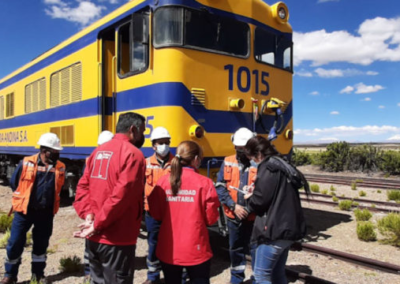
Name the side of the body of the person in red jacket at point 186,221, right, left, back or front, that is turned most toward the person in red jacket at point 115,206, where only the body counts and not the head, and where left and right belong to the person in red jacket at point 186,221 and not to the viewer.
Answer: left

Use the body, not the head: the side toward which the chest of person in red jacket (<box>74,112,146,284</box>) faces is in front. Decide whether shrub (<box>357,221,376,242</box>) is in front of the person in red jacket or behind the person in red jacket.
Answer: in front

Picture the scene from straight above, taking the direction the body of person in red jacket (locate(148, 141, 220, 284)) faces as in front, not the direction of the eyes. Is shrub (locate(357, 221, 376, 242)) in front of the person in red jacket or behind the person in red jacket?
in front

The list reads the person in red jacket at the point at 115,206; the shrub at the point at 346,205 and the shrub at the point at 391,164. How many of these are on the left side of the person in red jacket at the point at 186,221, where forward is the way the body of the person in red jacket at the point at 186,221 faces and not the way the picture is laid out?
1

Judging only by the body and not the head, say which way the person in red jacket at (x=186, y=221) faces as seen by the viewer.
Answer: away from the camera

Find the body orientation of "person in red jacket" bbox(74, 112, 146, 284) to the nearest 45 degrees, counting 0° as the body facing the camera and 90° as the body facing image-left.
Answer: approximately 225°

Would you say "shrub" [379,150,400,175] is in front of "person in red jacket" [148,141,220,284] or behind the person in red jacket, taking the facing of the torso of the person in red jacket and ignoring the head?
in front

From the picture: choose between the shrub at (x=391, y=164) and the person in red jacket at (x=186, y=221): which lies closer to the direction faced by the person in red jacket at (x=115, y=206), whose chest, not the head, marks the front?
the shrub

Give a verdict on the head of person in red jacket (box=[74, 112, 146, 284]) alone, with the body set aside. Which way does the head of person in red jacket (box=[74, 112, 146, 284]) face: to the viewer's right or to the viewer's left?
to the viewer's right
